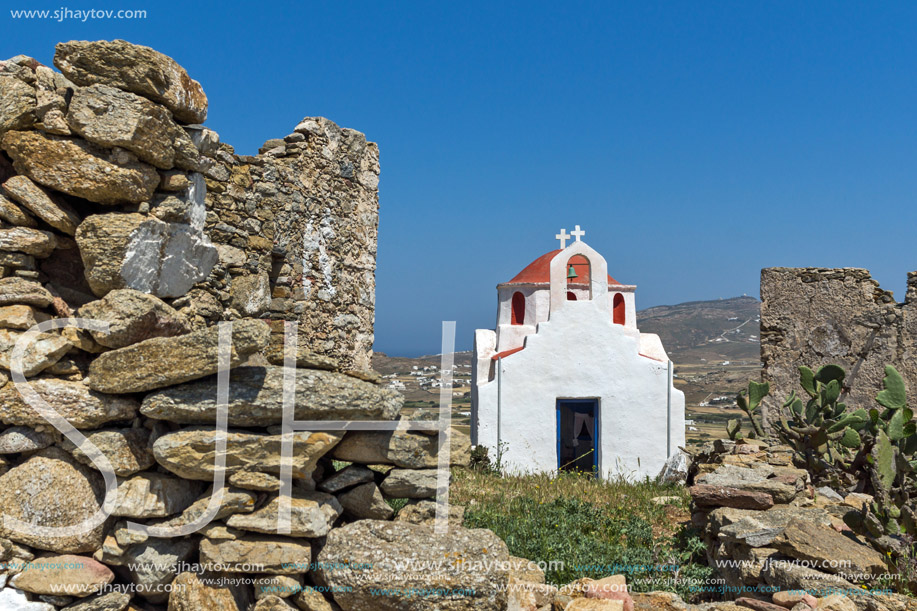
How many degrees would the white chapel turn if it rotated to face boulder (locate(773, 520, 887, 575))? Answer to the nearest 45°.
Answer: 0° — it already faces it

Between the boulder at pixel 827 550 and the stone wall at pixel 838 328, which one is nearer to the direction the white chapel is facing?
the boulder

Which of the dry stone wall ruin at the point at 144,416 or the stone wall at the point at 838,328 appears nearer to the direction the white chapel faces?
the dry stone wall ruin

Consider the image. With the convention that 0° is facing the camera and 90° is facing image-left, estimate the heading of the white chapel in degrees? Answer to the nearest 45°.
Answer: approximately 0°
